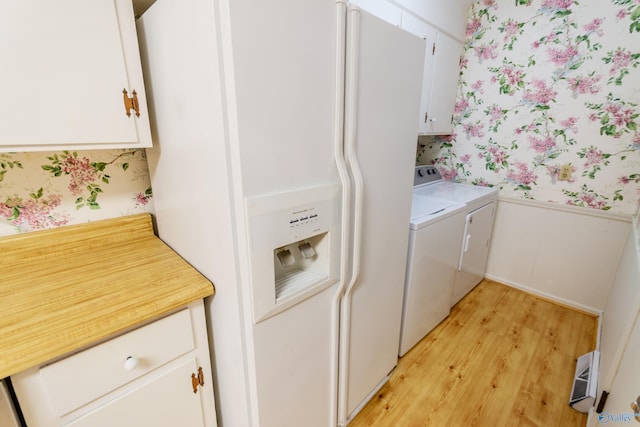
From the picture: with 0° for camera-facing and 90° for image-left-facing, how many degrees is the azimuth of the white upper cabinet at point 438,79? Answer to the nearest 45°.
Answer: approximately 315°

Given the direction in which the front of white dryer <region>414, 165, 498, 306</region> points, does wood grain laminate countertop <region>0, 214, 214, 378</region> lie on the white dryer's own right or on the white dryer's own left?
on the white dryer's own right

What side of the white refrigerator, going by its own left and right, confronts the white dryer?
left

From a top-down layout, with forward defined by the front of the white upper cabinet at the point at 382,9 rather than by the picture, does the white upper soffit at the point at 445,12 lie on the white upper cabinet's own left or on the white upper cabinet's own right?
on the white upper cabinet's own left
